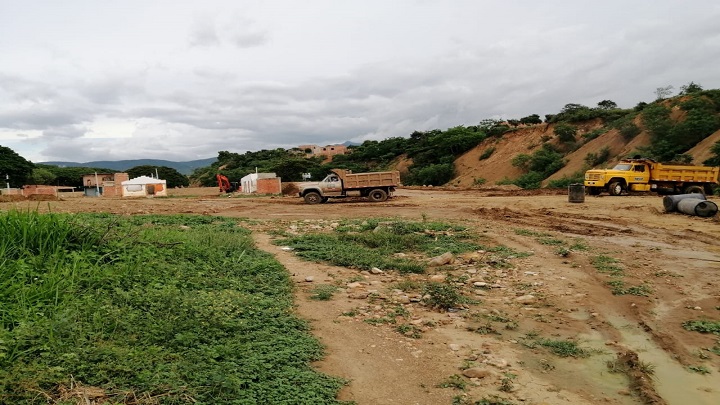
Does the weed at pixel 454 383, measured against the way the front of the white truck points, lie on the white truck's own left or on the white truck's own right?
on the white truck's own left

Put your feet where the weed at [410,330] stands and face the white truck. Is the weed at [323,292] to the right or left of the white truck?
left

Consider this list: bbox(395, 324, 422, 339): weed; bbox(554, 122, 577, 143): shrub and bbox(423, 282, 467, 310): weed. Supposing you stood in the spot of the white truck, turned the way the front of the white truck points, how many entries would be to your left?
2

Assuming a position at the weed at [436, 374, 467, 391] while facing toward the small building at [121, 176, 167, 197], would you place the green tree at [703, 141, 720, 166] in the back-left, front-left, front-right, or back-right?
front-right

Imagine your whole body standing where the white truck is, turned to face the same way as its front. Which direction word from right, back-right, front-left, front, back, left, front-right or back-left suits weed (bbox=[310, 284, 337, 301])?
left

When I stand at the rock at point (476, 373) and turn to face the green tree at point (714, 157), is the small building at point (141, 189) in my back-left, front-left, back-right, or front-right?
front-left

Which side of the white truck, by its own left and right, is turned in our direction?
left

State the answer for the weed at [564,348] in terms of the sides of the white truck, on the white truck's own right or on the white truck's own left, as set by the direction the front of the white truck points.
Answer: on the white truck's own left

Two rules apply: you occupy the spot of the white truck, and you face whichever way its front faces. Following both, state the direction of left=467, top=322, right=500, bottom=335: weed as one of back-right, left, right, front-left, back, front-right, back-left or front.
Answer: left

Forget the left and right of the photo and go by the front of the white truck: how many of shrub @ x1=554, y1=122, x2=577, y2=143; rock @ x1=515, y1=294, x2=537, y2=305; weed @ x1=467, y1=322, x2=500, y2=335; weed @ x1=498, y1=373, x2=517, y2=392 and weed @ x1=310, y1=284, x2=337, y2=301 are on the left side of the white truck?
4

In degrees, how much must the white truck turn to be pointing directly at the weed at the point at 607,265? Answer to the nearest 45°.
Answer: approximately 90° to its left

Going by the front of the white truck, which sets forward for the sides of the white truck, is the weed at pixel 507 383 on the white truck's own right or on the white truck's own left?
on the white truck's own left

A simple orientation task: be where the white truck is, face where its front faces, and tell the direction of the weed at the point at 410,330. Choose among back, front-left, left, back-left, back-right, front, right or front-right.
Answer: left

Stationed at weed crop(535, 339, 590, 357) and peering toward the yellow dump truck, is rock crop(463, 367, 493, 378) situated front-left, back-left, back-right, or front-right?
back-left

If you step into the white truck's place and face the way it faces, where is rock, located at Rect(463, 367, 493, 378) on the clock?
The rock is roughly at 9 o'clock from the white truck.

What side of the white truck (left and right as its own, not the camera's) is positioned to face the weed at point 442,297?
left
